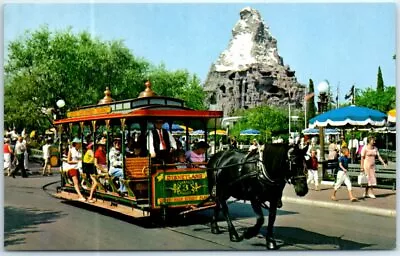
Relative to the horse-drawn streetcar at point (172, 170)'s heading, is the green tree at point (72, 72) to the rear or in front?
to the rear

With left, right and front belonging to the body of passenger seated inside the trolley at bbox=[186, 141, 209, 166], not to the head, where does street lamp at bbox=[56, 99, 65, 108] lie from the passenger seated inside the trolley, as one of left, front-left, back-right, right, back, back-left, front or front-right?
back

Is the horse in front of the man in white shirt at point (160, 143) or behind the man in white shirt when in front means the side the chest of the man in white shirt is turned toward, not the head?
in front

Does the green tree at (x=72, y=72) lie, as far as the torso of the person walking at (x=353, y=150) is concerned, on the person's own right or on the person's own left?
on the person's own left

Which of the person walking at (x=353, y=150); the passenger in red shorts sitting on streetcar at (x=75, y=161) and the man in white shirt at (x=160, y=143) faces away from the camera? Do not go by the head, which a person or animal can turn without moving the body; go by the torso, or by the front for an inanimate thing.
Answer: the person walking

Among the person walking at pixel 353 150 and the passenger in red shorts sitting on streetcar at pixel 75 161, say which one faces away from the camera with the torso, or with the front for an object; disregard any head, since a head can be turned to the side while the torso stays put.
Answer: the person walking

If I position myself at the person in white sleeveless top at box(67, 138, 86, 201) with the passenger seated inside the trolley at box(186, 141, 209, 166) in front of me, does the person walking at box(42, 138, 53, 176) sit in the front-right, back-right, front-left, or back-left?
back-left

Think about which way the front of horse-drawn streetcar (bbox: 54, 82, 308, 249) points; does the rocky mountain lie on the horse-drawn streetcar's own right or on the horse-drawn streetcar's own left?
on the horse-drawn streetcar's own left

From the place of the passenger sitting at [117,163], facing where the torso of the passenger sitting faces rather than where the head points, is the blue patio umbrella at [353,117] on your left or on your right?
on your left

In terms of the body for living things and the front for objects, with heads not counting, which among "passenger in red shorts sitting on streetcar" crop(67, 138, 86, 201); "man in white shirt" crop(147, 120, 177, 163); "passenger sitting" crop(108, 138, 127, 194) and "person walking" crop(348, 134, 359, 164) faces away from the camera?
the person walking

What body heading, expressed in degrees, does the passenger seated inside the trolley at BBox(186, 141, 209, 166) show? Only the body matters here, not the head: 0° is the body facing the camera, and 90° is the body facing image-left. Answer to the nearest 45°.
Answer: approximately 315°
